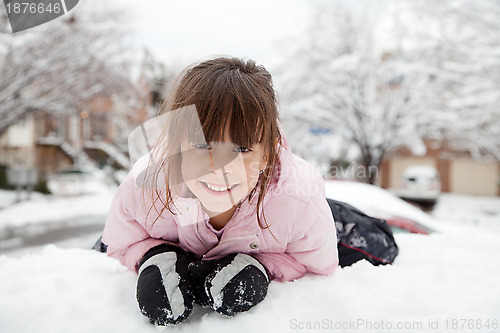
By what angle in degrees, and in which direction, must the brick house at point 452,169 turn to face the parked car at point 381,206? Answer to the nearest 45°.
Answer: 0° — it already faces it

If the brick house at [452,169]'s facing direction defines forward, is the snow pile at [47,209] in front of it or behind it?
in front
